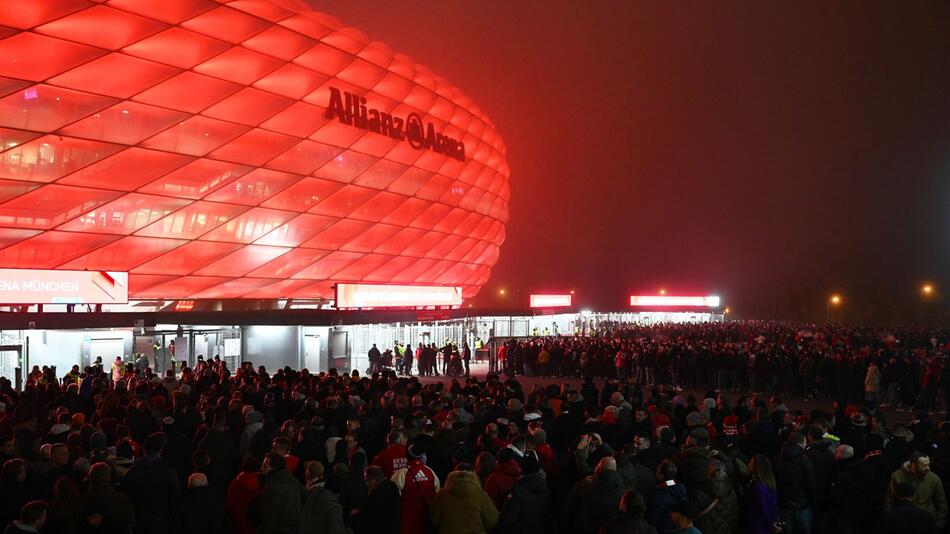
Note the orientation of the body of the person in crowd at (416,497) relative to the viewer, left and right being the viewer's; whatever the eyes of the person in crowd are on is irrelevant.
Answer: facing away from the viewer

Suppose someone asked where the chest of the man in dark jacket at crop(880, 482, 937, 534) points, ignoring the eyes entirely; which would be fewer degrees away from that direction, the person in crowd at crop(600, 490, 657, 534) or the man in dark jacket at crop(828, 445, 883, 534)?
the man in dark jacket

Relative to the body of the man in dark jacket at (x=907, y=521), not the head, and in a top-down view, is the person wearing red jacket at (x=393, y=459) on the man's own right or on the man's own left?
on the man's own left

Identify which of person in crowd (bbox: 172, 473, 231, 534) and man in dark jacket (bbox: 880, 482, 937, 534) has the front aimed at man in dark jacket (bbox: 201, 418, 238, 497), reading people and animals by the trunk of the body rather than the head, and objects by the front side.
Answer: the person in crowd

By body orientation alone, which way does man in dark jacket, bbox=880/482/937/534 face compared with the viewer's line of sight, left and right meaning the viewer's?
facing away from the viewer

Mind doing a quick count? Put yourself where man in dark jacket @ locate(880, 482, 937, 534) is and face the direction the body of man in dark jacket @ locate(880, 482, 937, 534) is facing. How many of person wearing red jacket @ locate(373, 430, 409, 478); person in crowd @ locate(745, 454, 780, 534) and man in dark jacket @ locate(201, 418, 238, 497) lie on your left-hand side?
3

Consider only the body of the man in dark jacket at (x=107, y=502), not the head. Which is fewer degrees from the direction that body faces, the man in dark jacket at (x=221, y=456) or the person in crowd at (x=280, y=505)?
the man in dark jacket

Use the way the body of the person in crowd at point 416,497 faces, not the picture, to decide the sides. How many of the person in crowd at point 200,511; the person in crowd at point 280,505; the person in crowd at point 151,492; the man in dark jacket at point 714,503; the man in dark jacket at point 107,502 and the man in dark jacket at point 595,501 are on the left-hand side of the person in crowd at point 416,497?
4

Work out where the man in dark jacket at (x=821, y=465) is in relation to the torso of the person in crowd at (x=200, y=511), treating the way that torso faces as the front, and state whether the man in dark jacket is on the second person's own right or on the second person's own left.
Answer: on the second person's own right

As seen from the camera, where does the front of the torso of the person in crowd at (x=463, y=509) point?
away from the camera

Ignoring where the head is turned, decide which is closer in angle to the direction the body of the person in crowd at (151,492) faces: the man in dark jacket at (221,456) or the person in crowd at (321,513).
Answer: the man in dark jacket

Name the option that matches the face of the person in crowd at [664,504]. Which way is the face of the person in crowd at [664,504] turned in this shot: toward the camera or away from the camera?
away from the camera

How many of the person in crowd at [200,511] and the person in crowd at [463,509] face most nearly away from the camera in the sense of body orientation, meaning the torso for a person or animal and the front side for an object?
2

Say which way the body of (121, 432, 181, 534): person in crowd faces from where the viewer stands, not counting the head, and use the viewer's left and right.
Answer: facing away from the viewer
